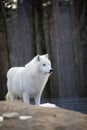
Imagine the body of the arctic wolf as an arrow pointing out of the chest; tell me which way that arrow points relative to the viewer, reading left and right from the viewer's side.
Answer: facing the viewer and to the right of the viewer
